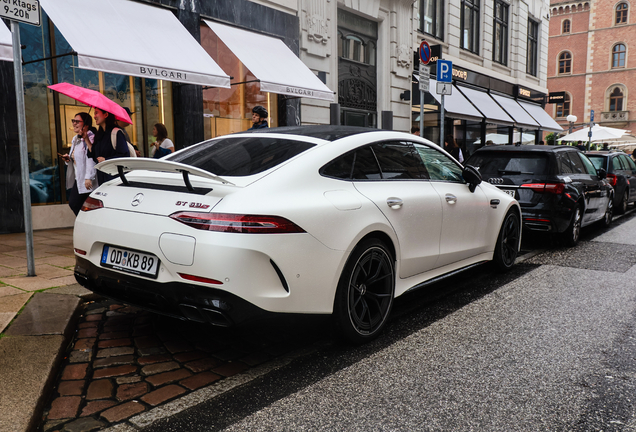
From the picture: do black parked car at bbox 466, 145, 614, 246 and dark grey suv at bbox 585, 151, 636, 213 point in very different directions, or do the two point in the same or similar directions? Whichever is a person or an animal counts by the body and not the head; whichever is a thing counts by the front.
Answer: same or similar directions

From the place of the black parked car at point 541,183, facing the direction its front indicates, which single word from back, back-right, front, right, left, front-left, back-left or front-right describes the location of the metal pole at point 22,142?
back

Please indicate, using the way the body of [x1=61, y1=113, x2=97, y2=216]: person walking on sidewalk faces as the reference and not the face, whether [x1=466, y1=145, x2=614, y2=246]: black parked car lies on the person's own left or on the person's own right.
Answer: on the person's own left

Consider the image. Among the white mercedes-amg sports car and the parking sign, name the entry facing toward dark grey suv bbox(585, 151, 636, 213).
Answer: the white mercedes-amg sports car

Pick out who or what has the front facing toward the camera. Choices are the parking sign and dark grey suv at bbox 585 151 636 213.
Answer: the parking sign

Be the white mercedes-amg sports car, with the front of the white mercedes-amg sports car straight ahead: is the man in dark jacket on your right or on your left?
on your left

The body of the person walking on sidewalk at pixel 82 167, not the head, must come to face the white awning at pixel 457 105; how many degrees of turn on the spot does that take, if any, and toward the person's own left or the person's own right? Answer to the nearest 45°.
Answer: approximately 180°

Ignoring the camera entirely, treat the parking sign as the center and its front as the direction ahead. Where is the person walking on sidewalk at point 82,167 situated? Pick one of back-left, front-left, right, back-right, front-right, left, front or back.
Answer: front-right

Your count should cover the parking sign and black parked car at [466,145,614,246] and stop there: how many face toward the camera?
1

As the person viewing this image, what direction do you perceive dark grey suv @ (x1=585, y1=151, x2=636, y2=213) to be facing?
facing away from the viewer and to the right of the viewer

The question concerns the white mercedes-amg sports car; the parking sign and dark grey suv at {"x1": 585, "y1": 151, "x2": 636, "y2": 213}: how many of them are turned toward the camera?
1

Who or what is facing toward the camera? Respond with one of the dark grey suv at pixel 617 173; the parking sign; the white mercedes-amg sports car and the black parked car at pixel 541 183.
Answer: the parking sign

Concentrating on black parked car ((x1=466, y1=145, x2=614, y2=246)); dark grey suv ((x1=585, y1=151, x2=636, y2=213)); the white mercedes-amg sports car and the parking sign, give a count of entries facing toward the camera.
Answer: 1

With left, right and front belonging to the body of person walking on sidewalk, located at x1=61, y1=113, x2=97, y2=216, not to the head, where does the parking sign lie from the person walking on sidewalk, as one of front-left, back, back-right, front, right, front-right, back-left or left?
back-left

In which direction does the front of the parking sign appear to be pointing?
toward the camera

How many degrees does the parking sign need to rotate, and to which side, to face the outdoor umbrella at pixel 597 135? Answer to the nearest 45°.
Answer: approximately 180°

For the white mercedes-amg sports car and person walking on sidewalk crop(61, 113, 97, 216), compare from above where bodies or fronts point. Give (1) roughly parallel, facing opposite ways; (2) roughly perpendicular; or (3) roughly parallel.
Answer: roughly parallel, facing opposite ways

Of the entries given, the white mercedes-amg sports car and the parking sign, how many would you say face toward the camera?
1

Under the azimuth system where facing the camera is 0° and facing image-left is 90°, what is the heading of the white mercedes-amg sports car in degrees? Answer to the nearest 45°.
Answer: approximately 225°
